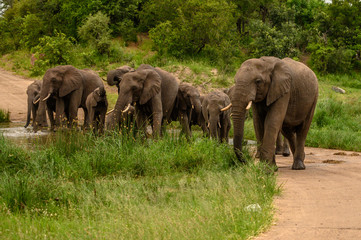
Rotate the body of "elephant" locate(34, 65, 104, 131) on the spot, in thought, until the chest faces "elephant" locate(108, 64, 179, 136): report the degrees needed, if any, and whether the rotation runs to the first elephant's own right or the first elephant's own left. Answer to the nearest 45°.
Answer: approximately 90° to the first elephant's own left

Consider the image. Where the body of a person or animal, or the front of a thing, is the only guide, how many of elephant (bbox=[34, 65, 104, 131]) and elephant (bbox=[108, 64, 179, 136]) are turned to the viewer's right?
0

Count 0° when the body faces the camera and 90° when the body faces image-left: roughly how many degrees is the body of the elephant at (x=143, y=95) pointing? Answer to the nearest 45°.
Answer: approximately 45°

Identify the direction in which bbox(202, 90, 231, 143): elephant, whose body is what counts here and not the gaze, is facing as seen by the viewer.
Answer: toward the camera

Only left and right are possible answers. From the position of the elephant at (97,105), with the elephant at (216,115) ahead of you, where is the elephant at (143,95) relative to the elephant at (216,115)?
right

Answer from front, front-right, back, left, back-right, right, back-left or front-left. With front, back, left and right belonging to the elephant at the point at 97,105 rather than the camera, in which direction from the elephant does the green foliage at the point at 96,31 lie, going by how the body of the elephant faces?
back-left

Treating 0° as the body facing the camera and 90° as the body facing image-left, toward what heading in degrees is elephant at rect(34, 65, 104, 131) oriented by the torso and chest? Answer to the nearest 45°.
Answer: approximately 45°

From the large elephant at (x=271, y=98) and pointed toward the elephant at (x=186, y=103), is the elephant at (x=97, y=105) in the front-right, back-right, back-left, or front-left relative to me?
front-left

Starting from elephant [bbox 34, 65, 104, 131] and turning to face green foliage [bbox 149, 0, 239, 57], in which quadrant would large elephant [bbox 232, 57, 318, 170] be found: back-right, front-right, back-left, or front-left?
back-right

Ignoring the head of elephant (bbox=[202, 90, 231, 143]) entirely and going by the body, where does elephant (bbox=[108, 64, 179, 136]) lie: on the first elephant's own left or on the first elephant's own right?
on the first elephant's own right

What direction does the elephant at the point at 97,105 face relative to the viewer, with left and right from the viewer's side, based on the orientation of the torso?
facing the viewer and to the right of the viewer

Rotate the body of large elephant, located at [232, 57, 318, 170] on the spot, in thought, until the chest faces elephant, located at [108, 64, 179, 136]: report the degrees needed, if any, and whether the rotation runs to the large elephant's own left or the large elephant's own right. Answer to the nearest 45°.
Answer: approximately 90° to the large elephant's own right
